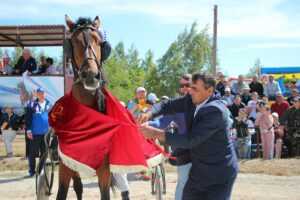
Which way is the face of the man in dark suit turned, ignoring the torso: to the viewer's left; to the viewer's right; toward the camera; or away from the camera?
to the viewer's left

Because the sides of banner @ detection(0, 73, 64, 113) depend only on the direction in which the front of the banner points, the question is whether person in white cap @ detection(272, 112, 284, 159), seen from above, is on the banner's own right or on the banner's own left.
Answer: on the banner's own left

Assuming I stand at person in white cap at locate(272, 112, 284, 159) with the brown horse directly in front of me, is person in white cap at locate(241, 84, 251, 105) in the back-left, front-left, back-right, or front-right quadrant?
back-right

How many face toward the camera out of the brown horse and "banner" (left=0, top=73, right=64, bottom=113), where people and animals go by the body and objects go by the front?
2

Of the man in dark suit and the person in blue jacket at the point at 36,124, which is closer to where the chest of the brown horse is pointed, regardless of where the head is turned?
the man in dark suit

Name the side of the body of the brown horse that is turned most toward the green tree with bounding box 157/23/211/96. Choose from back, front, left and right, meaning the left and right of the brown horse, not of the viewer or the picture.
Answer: back

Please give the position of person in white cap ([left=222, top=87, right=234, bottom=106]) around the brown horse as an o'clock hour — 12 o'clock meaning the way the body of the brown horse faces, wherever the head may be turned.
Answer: The person in white cap is roughly at 7 o'clock from the brown horse.

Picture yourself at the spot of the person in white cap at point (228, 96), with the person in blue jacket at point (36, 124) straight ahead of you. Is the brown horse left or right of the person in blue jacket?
left

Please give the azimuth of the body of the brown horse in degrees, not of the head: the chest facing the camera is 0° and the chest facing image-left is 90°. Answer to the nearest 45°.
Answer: approximately 0°
